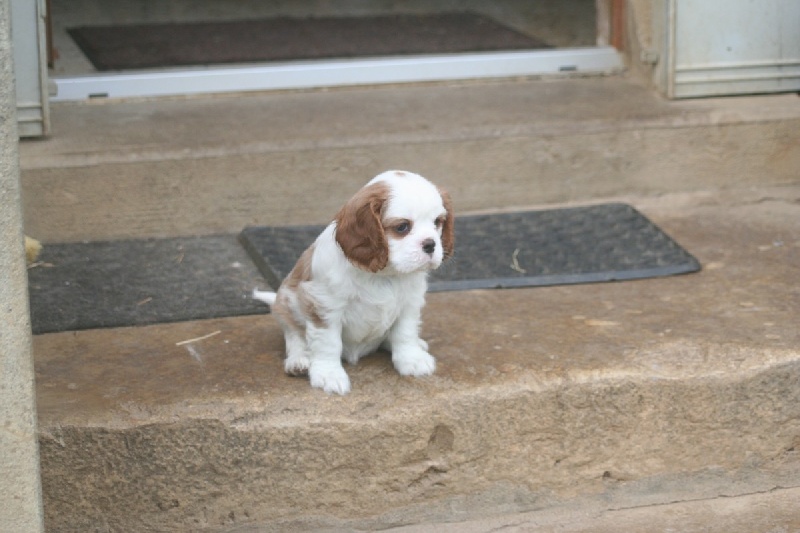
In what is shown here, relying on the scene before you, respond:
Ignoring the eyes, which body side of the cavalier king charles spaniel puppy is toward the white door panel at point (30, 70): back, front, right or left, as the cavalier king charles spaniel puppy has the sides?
back

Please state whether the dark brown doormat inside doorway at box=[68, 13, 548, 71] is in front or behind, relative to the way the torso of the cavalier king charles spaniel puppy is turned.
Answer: behind

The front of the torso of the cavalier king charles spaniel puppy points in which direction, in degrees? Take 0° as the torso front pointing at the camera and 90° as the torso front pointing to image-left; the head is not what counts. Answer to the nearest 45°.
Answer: approximately 315°

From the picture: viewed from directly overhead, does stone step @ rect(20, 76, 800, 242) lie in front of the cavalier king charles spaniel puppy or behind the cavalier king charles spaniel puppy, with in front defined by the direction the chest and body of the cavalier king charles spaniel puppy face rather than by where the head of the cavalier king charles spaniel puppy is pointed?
behind

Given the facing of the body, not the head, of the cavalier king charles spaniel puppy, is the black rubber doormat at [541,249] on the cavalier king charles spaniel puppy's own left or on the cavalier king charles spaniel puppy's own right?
on the cavalier king charles spaniel puppy's own left

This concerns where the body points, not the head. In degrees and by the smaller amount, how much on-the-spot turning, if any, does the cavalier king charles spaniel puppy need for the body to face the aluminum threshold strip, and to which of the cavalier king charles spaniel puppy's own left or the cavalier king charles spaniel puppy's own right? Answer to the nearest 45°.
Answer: approximately 135° to the cavalier king charles spaniel puppy's own left

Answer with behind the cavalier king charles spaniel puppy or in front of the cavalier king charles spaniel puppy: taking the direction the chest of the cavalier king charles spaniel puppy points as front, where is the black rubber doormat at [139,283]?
behind
